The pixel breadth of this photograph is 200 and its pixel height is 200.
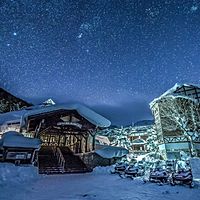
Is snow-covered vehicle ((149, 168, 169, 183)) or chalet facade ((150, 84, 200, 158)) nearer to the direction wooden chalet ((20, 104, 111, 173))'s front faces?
the snow-covered vehicle

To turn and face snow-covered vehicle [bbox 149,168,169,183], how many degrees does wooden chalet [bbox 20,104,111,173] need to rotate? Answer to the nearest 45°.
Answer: approximately 45° to its left

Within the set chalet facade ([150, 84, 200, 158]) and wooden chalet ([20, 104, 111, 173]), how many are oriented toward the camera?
2

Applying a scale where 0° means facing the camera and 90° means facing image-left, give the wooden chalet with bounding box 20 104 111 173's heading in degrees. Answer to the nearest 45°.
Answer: approximately 0°

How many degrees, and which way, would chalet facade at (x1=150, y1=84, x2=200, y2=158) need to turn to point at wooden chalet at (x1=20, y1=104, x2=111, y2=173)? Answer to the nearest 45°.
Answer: approximately 45° to its right

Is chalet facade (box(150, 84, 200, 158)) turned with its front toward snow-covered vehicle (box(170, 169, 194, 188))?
yes

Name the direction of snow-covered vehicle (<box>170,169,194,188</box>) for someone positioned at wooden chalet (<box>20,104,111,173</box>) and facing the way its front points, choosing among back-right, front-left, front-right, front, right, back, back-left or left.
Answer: front-left
